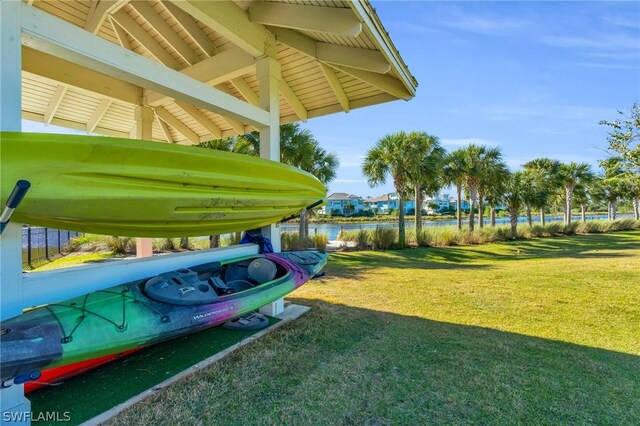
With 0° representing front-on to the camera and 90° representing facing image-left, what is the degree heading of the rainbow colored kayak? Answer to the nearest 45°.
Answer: approximately 45°

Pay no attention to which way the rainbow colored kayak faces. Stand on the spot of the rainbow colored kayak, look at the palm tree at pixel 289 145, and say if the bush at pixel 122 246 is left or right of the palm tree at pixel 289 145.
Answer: left

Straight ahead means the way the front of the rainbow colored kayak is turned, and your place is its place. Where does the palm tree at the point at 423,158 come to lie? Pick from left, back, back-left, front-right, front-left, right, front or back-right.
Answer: back

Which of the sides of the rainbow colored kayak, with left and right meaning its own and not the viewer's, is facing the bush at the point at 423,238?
back

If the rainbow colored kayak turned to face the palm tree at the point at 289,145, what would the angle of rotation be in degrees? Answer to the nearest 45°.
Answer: approximately 180°

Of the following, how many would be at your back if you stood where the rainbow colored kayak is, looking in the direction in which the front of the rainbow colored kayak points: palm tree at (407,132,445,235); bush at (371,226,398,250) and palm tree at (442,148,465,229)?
3

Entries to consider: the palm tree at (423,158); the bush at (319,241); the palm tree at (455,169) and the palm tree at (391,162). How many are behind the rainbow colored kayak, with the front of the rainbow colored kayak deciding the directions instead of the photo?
4

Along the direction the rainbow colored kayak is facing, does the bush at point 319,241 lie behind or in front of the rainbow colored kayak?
behind

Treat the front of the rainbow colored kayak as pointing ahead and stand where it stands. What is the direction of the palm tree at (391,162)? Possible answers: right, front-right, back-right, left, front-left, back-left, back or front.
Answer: back

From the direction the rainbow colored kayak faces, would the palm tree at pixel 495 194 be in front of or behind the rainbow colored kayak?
behind
